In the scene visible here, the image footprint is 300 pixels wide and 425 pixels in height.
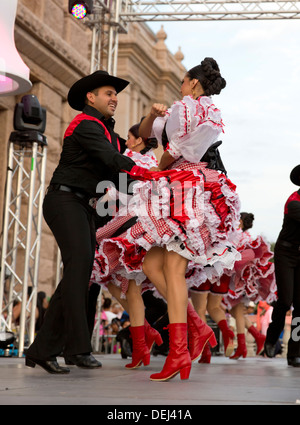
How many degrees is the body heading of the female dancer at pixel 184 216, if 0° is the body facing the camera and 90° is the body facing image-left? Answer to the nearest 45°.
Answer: approximately 90°

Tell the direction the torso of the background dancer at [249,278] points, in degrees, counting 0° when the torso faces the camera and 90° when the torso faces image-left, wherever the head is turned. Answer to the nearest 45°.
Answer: approximately 90°

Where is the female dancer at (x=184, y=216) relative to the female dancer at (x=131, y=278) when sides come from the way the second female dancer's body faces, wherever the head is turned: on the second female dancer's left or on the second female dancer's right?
on the second female dancer's left

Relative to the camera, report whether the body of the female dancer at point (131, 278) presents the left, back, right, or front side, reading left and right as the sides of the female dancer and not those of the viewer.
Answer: left

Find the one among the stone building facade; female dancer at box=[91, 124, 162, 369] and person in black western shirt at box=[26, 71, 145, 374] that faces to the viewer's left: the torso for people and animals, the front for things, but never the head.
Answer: the female dancer

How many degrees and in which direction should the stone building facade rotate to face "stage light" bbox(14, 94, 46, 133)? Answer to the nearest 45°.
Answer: approximately 45° to its right
